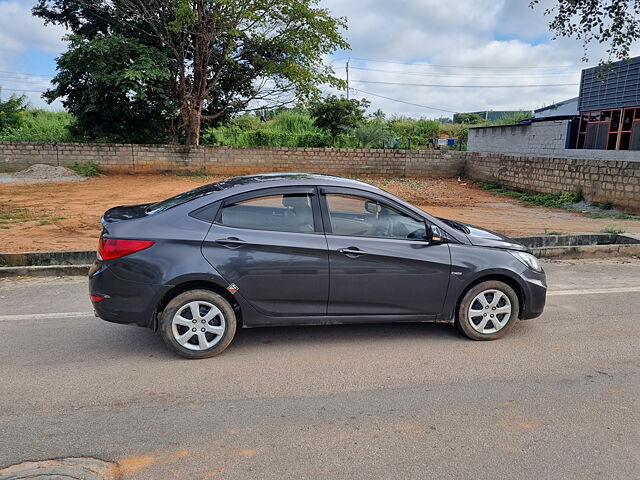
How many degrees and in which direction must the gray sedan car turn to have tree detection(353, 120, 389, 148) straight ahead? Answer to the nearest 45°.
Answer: approximately 90° to its left

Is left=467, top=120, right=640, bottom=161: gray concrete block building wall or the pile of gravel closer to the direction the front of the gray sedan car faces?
the gray concrete block building wall

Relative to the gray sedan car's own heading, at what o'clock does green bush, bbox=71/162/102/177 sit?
The green bush is roughly at 8 o'clock from the gray sedan car.

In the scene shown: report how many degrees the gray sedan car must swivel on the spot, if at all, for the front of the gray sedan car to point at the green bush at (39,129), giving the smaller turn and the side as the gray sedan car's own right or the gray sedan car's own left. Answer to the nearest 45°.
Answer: approximately 135° to the gray sedan car's own left

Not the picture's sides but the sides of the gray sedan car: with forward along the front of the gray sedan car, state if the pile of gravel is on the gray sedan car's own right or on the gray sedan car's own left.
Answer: on the gray sedan car's own left

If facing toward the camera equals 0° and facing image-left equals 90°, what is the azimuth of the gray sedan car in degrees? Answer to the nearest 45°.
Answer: approximately 270°

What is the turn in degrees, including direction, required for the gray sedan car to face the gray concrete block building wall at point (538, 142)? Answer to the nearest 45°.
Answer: approximately 45° to its left

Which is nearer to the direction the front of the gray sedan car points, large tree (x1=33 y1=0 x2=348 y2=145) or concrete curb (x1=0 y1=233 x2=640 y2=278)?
the concrete curb

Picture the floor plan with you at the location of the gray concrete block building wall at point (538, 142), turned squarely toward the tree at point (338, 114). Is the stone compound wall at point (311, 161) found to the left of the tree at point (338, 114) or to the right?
left

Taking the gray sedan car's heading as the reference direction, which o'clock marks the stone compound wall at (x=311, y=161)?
The stone compound wall is roughly at 9 o'clock from the gray sedan car.

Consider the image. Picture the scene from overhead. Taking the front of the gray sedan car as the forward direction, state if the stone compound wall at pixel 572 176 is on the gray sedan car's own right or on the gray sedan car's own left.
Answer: on the gray sedan car's own left

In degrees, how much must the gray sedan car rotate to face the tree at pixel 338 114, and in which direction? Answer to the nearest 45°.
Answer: approximately 90° to its left

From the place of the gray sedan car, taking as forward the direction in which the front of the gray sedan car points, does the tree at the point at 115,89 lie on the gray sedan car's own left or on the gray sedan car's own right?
on the gray sedan car's own left

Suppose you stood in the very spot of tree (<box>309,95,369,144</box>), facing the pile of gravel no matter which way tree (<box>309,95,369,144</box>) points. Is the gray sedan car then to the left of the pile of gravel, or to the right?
left
